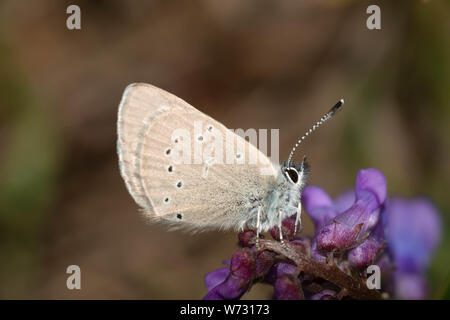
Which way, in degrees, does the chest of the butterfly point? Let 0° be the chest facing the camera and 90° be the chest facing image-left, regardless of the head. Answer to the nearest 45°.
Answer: approximately 270°
